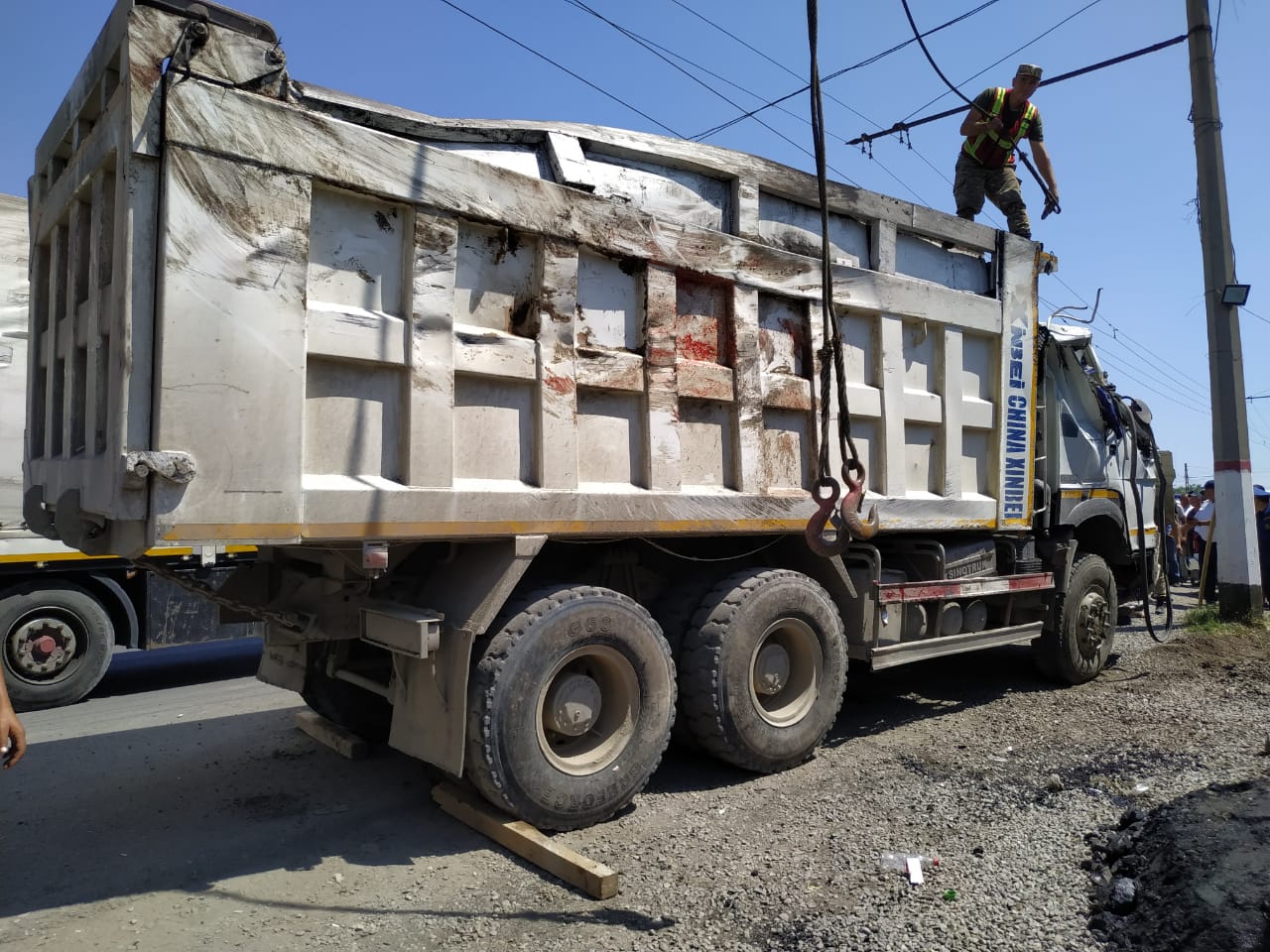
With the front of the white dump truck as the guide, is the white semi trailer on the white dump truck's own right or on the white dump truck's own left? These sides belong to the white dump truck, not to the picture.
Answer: on the white dump truck's own left

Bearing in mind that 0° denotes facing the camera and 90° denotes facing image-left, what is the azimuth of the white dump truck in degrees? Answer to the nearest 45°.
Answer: approximately 225°

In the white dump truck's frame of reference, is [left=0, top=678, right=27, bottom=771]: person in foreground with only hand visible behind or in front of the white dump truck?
behind
